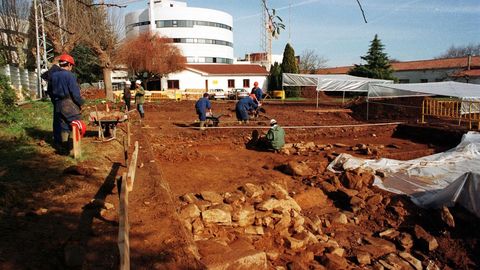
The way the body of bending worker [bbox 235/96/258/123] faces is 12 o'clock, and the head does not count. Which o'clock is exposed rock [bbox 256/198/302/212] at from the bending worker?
The exposed rock is roughly at 3 o'clock from the bending worker.

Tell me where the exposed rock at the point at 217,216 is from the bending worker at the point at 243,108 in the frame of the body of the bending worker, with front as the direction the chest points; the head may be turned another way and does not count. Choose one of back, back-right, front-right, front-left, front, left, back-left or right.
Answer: right

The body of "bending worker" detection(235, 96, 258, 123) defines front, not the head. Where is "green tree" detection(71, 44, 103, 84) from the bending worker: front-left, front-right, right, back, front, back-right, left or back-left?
back-left

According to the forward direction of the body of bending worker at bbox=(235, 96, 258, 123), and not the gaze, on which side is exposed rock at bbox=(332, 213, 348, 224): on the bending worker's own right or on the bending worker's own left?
on the bending worker's own right

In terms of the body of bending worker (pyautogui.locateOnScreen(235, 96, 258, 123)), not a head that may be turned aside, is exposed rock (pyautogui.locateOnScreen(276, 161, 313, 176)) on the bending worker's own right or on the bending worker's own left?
on the bending worker's own right
